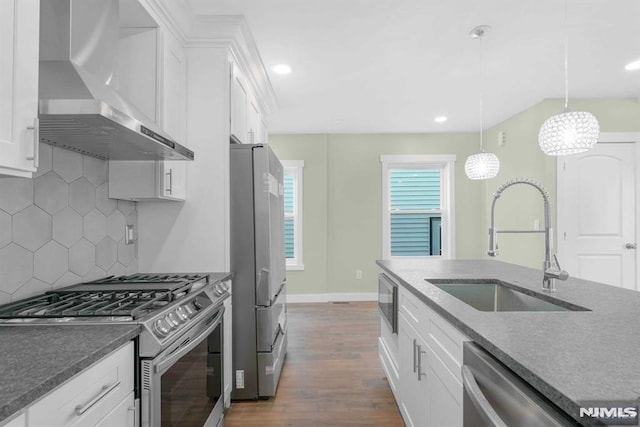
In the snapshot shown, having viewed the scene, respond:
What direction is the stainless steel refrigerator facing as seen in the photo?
to the viewer's right

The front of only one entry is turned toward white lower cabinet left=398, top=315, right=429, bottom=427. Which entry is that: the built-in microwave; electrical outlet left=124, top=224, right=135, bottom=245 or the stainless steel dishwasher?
the electrical outlet

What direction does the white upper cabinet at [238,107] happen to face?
to the viewer's right

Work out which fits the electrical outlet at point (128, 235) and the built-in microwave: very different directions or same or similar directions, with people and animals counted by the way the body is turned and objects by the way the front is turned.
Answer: very different directions

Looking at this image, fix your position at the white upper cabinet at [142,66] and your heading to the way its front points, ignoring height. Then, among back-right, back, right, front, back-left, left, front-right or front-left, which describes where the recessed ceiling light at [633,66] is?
front-left

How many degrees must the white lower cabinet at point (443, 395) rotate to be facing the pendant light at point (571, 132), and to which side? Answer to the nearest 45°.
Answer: approximately 135° to its right

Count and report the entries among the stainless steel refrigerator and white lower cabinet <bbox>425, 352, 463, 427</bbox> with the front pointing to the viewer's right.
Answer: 1

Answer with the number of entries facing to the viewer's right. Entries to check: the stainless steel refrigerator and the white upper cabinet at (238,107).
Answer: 2

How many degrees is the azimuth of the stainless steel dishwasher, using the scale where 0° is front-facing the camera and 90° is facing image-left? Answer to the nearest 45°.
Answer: approximately 45°

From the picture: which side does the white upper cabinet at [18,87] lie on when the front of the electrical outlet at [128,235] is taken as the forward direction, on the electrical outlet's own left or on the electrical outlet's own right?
on the electrical outlet's own right

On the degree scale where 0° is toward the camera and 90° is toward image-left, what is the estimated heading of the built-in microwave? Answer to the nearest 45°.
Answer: approximately 90°

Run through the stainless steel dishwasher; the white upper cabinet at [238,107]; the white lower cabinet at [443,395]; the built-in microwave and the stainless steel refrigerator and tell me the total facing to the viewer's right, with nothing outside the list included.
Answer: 2

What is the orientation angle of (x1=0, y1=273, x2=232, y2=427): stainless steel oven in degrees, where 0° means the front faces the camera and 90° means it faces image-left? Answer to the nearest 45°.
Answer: approximately 315°
